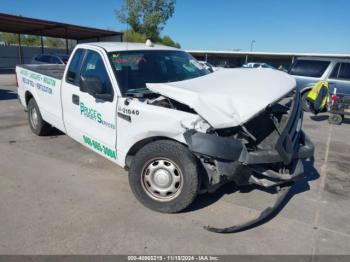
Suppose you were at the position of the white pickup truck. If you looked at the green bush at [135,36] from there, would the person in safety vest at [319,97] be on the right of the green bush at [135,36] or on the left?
right

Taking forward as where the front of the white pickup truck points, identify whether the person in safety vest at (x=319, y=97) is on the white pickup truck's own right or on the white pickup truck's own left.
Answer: on the white pickup truck's own left

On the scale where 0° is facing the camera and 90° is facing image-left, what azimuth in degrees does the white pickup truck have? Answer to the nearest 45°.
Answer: approximately 315°

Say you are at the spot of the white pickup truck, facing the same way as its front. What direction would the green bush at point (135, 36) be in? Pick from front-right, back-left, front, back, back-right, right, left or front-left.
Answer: back-left
